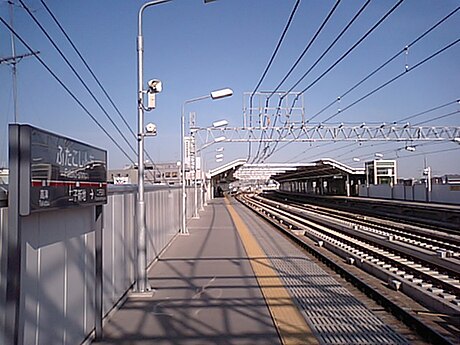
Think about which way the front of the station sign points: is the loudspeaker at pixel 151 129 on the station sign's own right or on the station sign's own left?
on the station sign's own left

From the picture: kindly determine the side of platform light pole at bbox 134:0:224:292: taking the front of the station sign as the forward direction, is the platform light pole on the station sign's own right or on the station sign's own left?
on the station sign's own left

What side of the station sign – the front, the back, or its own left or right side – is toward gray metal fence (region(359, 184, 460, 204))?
left

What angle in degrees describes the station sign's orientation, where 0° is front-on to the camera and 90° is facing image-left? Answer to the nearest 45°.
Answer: approximately 315°
